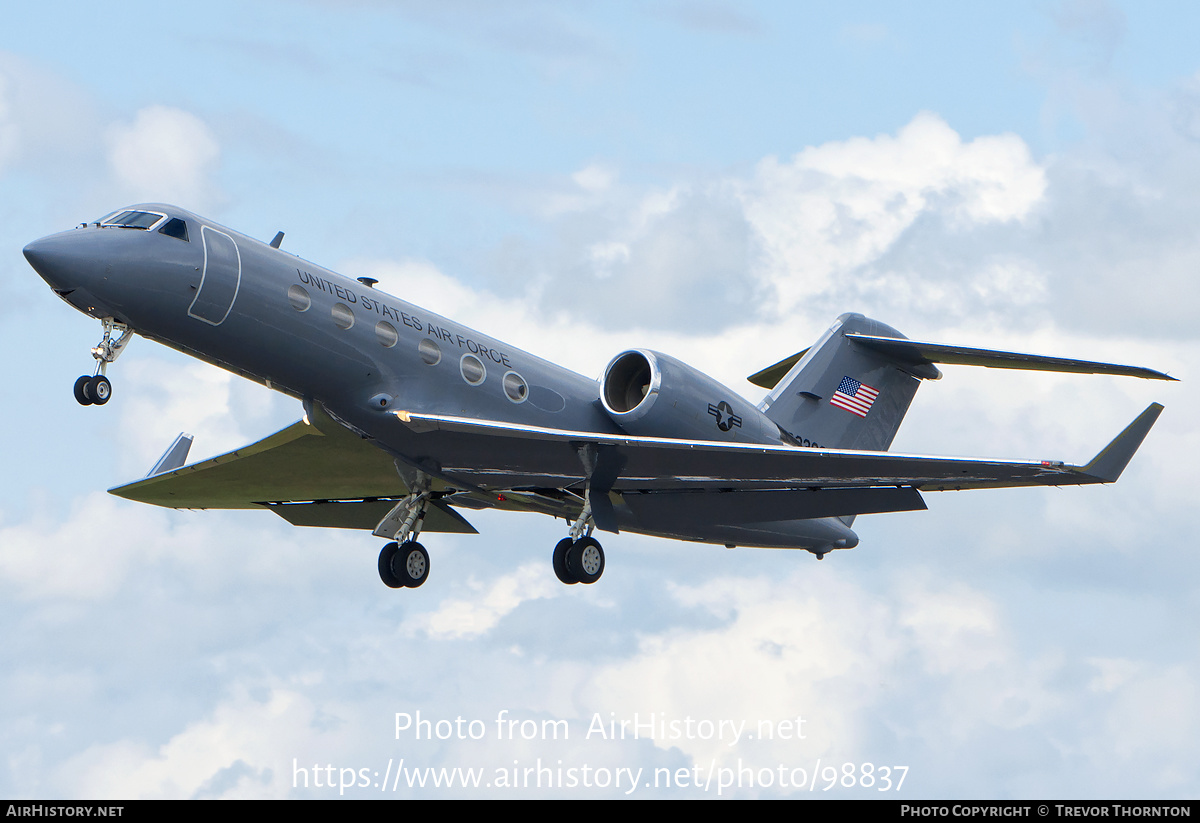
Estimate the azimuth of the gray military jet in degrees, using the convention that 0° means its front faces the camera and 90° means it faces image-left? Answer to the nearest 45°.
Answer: approximately 45°
